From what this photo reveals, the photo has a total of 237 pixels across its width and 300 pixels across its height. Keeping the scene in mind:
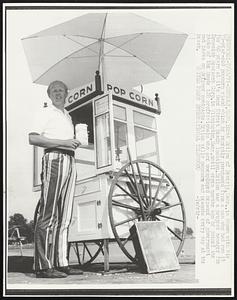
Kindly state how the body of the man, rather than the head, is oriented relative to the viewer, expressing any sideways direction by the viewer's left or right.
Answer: facing the viewer and to the right of the viewer
